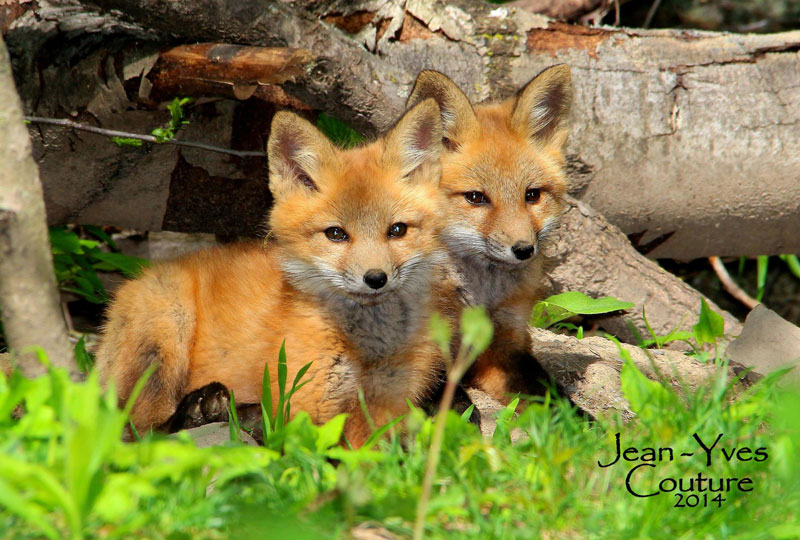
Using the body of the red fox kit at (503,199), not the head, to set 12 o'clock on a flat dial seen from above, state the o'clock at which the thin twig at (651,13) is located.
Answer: The thin twig is roughly at 8 o'clock from the red fox kit.

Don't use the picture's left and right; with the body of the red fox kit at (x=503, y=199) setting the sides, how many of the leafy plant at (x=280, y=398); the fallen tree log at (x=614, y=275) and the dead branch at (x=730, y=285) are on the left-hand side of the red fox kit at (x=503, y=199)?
2

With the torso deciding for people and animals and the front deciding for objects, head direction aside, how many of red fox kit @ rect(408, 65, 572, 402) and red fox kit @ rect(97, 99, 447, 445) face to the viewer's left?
0

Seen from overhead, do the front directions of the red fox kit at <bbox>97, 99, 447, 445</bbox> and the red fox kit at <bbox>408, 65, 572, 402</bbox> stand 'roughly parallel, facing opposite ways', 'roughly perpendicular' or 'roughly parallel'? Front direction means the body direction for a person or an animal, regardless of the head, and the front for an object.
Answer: roughly parallel

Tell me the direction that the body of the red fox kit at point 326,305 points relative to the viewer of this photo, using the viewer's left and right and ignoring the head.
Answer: facing the viewer and to the right of the viewer

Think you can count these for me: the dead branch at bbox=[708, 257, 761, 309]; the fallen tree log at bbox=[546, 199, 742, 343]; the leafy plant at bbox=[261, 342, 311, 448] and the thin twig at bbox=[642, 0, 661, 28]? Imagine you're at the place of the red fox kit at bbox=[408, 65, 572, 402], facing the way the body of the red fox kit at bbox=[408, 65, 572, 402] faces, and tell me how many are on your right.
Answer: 1

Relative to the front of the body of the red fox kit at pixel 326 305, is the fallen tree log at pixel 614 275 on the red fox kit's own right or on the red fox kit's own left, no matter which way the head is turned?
on the red fox kit's own left
